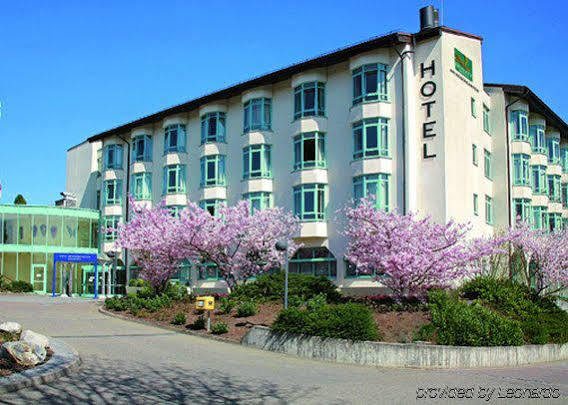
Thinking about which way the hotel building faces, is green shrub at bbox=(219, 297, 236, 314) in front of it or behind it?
in front

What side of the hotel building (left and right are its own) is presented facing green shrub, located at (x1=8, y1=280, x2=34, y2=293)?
right

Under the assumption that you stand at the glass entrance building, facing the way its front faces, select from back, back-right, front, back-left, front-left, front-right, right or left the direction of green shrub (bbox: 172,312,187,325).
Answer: front

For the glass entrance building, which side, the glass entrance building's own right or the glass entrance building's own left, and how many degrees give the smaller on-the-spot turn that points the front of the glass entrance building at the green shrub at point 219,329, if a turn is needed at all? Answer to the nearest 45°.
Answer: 0° — it already faces it

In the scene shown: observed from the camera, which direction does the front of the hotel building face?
facing the viewer and to the left of the viewer

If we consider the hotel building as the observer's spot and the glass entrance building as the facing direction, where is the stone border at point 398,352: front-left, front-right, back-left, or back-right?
back-left

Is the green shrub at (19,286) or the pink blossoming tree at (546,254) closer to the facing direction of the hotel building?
the green shrub

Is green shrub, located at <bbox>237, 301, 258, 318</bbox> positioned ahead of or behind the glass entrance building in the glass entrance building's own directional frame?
ahead

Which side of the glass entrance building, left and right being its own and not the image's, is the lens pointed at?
front

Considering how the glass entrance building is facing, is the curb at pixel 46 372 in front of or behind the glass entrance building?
in front

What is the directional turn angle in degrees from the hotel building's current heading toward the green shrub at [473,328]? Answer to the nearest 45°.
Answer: approximately 45° to its left

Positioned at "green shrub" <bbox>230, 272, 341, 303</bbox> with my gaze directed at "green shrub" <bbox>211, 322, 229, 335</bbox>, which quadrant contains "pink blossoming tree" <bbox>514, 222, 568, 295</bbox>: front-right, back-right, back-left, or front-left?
back-left

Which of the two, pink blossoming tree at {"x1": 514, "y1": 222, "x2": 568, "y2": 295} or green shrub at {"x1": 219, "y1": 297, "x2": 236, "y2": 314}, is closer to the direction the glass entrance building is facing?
the green shrub

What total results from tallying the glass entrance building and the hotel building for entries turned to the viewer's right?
0
